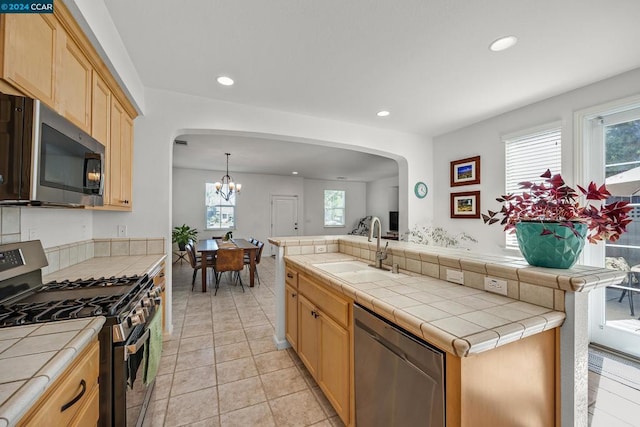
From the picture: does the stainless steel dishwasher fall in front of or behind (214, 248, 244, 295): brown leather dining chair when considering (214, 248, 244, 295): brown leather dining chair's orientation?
behind

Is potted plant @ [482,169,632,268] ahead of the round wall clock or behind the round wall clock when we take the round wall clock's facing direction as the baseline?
ahead

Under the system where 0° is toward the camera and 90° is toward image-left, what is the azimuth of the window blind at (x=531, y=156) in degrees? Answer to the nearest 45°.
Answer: approximately 45°

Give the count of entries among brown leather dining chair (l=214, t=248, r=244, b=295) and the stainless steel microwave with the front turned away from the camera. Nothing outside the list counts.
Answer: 1

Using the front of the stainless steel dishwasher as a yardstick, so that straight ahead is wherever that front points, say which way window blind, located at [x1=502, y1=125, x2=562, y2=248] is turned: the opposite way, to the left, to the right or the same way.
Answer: the same way

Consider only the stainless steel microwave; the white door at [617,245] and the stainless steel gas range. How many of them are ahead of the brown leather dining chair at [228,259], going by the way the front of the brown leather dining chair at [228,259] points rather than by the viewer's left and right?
0

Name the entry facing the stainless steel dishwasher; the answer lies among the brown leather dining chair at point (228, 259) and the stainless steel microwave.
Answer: the stainless steel microwave

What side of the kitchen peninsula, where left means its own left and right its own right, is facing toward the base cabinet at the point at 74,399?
front

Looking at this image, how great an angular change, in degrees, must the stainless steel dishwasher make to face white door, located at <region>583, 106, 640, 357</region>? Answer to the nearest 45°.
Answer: approximately 180°

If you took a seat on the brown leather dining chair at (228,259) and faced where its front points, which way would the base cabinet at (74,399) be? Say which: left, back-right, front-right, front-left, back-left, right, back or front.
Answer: back

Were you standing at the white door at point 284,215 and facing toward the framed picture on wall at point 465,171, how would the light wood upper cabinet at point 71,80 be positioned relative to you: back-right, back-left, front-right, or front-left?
front-right

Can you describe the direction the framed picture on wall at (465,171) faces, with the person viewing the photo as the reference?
facing the viewer and to the left of the viewer

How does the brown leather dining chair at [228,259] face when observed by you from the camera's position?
facing away from the viewer

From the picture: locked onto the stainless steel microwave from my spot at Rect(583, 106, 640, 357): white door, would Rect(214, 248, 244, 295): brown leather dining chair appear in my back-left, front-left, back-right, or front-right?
front-right

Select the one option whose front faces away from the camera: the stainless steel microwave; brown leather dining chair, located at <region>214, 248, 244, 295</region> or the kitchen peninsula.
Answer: the brown leather dining chair

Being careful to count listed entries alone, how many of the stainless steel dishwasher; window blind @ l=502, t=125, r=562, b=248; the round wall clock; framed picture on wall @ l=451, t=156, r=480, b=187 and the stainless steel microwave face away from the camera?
0

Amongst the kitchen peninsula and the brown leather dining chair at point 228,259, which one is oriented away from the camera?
the brown leather dining chair

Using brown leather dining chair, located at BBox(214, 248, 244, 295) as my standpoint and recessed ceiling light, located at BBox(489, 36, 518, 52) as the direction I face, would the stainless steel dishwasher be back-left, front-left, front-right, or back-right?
front-right
